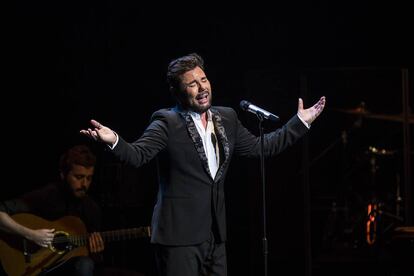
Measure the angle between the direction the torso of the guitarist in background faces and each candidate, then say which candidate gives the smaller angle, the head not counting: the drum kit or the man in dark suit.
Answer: the man in dark suit

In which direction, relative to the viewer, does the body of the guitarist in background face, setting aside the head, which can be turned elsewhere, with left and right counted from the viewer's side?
facing the viewer and to the right of the viewer

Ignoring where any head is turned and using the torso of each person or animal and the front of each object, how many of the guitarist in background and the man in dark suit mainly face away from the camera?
0

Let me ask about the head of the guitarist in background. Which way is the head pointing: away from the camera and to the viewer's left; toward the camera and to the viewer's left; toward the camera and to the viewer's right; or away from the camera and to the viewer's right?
toward the camera and to the viewer's right

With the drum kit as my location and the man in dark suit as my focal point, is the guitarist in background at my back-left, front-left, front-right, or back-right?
front-right

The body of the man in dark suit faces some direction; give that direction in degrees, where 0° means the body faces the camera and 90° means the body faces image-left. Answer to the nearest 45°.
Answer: approximately 315°

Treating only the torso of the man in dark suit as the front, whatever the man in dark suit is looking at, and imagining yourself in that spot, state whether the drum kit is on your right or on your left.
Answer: on your left

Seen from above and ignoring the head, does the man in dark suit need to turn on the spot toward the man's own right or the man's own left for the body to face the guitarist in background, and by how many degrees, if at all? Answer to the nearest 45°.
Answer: approximately 180°

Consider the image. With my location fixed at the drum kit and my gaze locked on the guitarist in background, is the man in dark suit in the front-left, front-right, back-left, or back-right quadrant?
front-left

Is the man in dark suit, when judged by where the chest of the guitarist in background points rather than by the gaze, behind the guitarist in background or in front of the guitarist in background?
in front

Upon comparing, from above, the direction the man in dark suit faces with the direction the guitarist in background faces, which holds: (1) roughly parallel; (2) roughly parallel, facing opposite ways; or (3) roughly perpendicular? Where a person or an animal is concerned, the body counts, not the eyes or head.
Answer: roughly parallel

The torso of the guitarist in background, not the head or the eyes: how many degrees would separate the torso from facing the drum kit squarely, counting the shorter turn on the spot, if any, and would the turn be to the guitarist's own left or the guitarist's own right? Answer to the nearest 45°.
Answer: approximately 90° to the guitarist's own left
